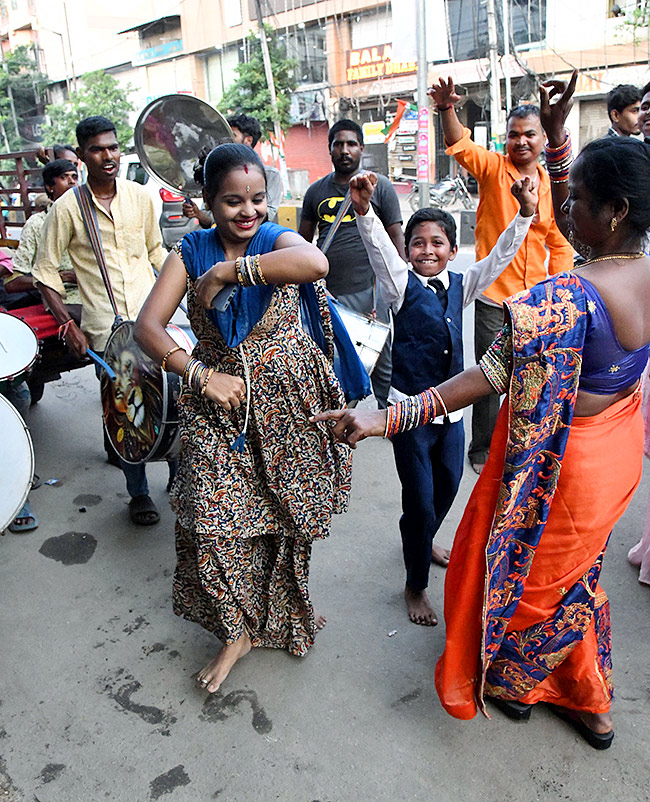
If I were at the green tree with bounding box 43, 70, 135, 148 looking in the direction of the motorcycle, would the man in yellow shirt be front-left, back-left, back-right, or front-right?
front-right

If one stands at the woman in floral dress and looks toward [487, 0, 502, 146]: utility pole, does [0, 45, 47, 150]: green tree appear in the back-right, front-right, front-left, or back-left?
front-left

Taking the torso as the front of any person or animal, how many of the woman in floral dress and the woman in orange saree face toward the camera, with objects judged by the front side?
1

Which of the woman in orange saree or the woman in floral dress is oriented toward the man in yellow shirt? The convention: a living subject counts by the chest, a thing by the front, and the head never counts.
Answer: the woman in orange saree

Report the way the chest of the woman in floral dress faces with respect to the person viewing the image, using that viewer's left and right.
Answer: facing the viewer

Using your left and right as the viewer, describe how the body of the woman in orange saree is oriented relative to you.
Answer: facing away from the viewer and to the left of the viewer

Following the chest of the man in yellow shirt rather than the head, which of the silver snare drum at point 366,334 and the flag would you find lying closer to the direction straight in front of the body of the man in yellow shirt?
the silver snare drum

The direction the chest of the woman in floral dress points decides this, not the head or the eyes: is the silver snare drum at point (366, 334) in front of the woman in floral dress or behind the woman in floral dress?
behind

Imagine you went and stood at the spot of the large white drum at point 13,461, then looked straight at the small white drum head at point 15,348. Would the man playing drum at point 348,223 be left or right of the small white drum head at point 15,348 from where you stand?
right

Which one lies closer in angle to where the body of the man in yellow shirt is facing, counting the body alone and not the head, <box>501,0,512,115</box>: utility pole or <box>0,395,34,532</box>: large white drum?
the large white drum

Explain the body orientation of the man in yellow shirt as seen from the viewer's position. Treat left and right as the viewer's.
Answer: facing the viewer and to the right of the viewer

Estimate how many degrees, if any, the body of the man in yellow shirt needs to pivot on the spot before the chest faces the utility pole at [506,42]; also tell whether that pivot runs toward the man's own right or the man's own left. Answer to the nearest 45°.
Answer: approximately 90° to the man's own left
